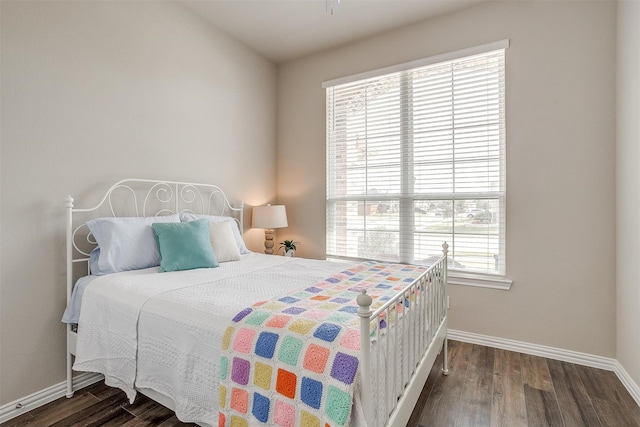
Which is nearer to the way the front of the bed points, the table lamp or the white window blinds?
the white window blinds

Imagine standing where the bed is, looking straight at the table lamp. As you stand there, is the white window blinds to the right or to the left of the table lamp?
right

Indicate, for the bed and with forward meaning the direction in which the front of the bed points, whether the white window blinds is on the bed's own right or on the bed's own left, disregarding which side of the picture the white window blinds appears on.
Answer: on the bed's own left

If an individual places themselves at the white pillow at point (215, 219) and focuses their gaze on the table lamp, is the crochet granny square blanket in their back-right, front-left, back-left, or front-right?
back-right

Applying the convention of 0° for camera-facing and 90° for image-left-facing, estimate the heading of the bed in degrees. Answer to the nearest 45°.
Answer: approximately 315°

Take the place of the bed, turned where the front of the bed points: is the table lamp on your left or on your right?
on your left

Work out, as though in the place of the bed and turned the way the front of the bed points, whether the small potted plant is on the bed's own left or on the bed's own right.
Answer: on the bed's own left
